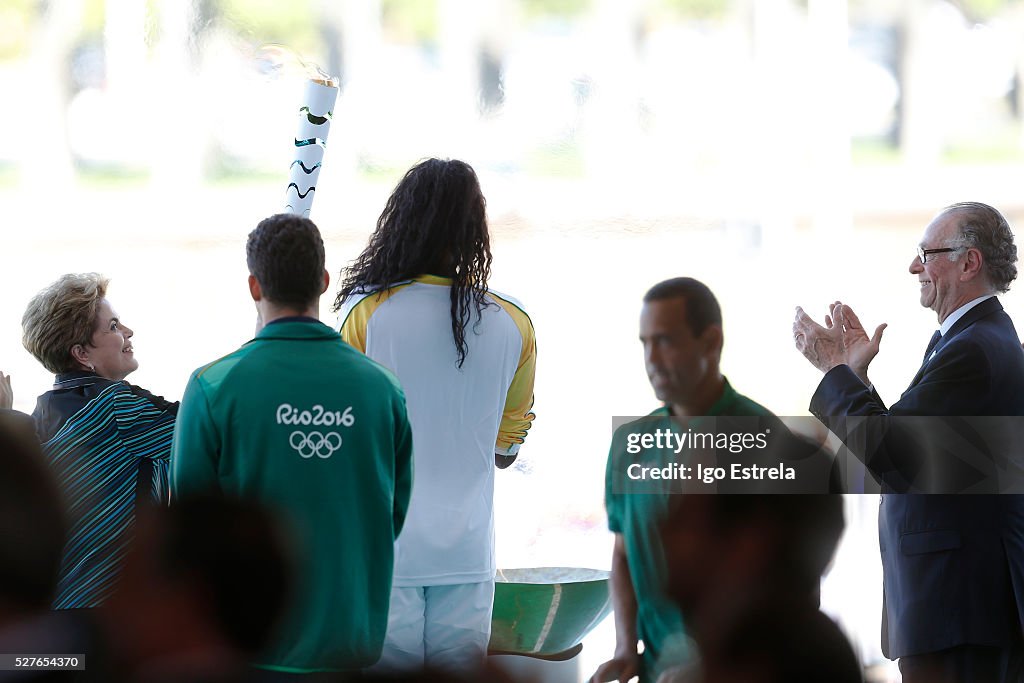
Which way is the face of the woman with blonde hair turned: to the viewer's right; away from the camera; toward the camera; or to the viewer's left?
to the viewer's right

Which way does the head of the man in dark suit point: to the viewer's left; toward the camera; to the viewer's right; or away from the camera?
to the viewer's left

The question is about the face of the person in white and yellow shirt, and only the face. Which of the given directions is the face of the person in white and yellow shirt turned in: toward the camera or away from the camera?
away from the camera

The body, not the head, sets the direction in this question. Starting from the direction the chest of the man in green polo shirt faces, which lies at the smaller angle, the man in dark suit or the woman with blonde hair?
the woman with blonde hair

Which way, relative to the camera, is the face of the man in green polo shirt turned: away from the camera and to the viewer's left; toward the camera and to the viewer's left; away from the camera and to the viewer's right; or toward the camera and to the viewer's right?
toward the camera and to the viewer's left

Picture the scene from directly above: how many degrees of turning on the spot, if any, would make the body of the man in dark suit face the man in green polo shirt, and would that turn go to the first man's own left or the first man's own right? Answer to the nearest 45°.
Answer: approximately 45° to the first man's own left

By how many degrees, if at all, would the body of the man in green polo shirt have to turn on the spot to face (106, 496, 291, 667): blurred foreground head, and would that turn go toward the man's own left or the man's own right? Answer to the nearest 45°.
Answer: approximately 45° to the man's own left

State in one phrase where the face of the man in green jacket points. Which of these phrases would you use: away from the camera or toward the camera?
away from the camera

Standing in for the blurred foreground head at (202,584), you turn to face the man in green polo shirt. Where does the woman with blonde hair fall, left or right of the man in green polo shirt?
left

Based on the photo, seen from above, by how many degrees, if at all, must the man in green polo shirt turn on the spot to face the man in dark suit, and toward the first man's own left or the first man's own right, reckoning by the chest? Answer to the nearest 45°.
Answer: approximately 180°

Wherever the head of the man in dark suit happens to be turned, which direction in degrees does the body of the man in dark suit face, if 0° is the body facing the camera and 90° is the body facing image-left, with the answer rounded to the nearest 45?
approximately 90°
